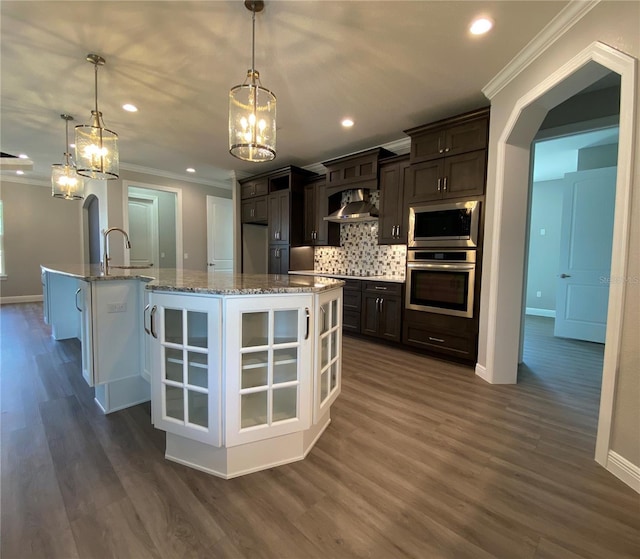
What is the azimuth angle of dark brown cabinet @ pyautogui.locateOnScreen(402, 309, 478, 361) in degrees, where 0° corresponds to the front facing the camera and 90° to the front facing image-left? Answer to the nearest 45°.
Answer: approximately 45°

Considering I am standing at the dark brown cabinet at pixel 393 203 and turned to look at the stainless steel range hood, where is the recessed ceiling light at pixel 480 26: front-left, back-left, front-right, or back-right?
back-left

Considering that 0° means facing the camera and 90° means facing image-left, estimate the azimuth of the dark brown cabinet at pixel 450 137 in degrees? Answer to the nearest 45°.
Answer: approximately 45°

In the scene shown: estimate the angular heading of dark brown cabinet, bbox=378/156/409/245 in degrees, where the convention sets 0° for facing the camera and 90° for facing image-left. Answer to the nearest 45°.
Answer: approximately 45°

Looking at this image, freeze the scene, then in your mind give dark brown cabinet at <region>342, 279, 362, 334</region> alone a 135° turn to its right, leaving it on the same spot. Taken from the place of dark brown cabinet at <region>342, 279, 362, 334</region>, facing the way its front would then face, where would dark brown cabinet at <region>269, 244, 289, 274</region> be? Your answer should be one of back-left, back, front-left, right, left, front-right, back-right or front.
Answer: front-left

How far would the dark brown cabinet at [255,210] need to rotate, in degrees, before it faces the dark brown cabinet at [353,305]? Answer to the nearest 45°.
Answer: approximately 90° to its left

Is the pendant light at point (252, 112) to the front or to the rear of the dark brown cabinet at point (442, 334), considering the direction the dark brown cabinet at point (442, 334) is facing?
to the front

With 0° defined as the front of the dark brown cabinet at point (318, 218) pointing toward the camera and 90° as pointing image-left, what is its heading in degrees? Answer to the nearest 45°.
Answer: approximately 45°

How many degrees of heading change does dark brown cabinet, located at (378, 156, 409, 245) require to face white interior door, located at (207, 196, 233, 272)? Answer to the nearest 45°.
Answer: approximately 90° to its right
